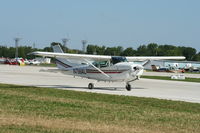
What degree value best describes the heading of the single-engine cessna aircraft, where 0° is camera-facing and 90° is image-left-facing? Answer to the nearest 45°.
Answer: approximately 315°
